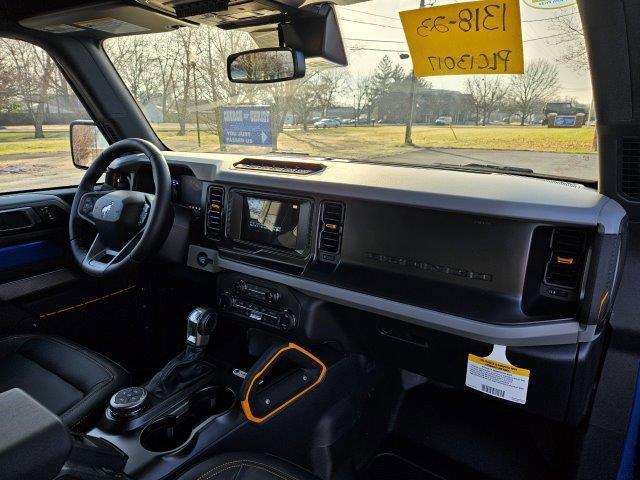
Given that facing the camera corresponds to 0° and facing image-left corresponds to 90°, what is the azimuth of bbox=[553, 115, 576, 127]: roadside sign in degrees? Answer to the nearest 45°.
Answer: approximately 0°

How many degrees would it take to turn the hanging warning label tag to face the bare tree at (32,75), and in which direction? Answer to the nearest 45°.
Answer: approximately 90° to its right

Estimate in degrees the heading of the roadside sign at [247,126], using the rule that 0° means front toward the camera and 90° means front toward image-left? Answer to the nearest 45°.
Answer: approximately 0°

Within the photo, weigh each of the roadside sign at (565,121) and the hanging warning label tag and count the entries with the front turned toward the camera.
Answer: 2

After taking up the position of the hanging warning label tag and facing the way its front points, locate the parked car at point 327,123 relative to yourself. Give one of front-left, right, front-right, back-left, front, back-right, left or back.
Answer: back-right
